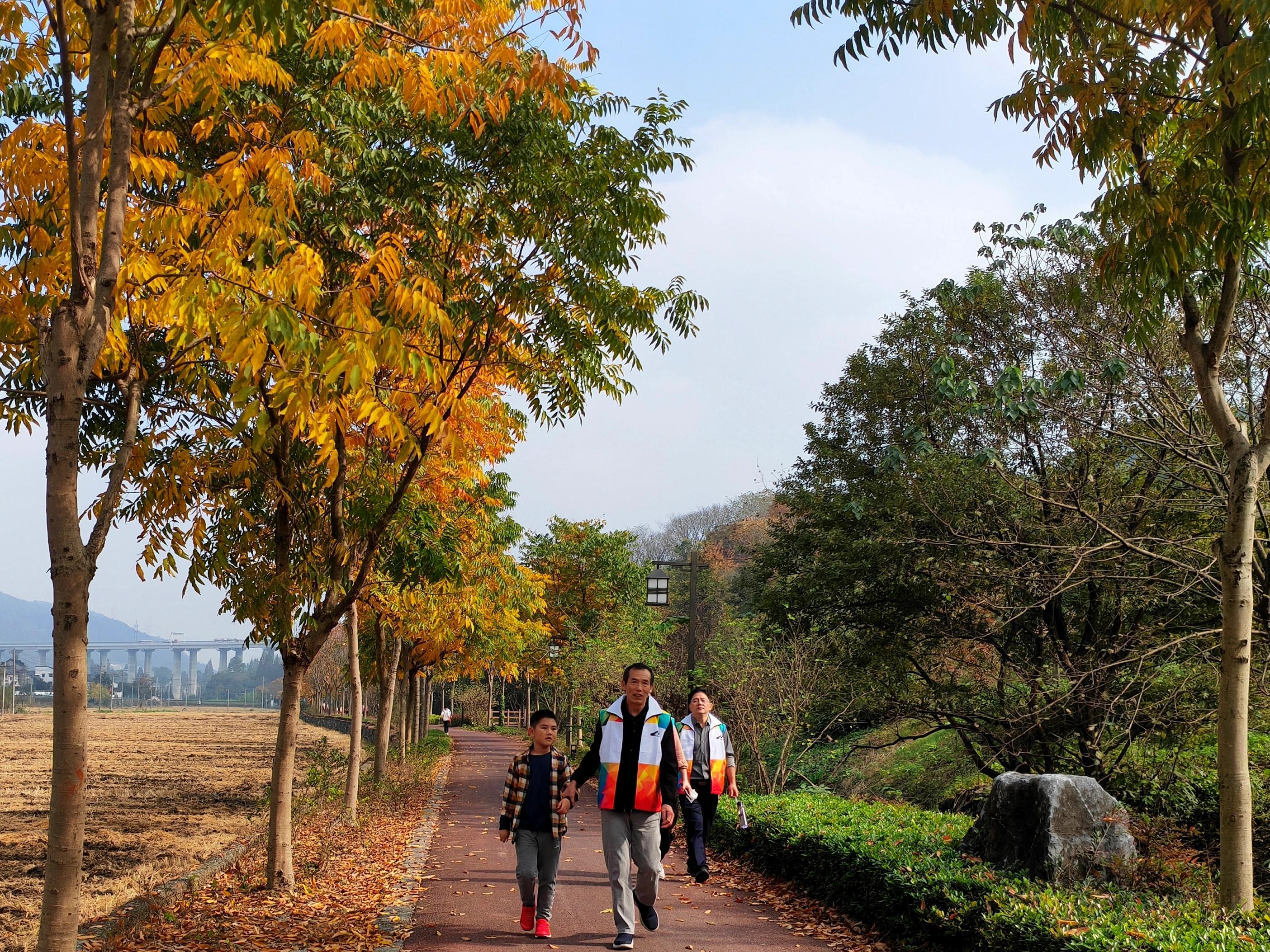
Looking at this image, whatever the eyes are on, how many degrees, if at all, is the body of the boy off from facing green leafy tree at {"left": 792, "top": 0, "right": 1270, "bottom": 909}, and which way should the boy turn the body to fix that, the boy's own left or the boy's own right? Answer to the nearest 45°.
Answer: approximately 45° to the boy's own left

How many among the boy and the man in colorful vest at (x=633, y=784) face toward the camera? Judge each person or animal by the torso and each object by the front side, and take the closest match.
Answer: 2

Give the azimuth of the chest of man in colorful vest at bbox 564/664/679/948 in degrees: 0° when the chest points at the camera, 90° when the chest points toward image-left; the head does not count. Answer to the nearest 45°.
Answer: approximately 0°
